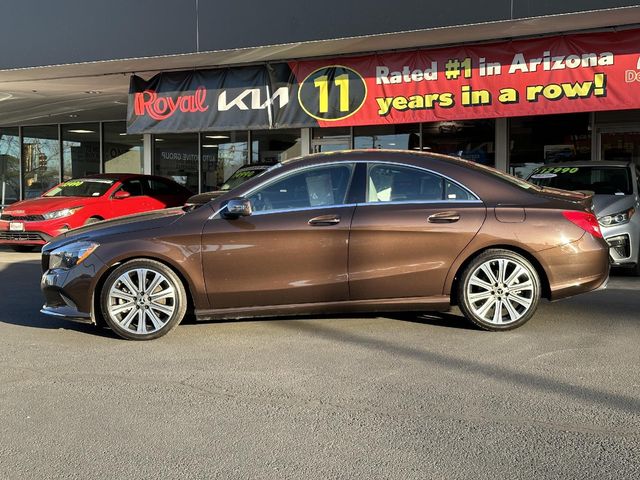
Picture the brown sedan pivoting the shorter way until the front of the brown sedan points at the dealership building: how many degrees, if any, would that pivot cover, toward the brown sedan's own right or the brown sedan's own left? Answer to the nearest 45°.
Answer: approximately 90° to the brown sedan's own right

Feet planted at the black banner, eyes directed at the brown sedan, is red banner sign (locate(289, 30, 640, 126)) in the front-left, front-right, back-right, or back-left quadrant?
front-left

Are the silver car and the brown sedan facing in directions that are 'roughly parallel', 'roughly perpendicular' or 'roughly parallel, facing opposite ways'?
roughly perpendicular

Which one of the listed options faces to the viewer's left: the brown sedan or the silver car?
the brown sedan

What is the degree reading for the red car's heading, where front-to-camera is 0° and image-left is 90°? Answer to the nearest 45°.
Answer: approximately 45°

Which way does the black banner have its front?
toward the camera

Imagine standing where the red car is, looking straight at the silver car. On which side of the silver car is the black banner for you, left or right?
left

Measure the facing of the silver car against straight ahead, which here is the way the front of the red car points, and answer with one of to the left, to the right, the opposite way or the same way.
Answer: the same way

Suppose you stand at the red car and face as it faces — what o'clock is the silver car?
The silver car is roughly at 9 o'clock from the red car.

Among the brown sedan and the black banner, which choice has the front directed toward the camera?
the black banner

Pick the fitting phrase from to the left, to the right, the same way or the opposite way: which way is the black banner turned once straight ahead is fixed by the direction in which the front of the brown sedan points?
to the left

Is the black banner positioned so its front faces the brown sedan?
yes

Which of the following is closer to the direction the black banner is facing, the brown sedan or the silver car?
the brown sedan

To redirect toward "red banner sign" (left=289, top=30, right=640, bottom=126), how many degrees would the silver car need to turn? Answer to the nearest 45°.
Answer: approximately 135° to its right

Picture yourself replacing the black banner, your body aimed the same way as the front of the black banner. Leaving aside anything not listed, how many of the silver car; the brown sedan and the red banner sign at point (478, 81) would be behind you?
0

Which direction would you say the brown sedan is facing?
to the viewer's left

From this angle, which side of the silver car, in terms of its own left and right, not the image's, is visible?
front
